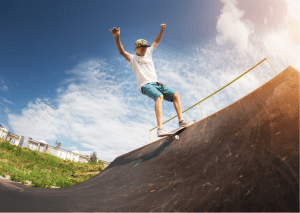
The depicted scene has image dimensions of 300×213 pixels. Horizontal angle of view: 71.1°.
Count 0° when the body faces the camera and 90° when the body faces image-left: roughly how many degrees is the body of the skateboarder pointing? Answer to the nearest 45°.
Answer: approximately 315°

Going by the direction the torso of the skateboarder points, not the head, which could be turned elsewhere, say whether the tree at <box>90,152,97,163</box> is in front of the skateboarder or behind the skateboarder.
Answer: behind
